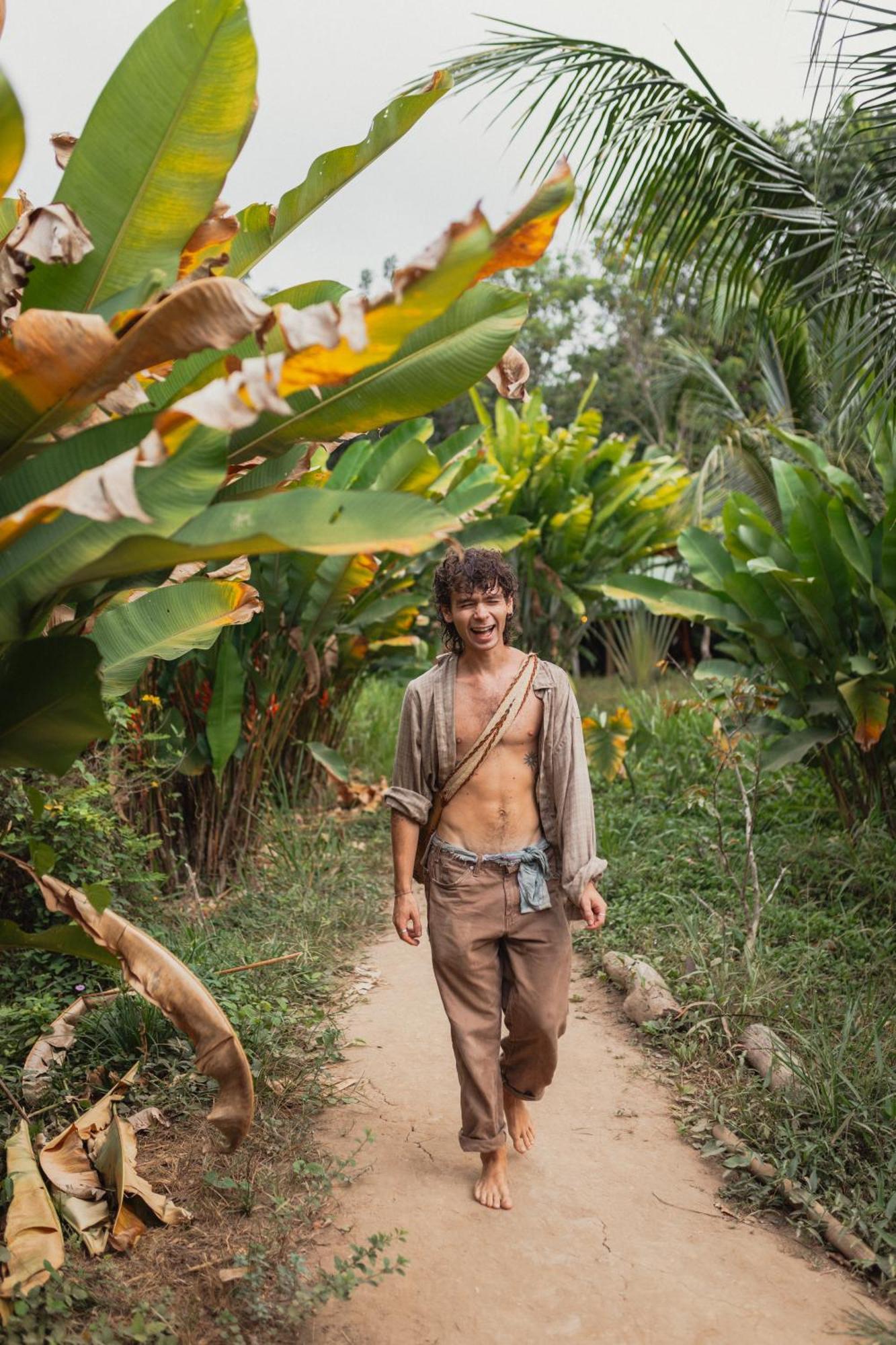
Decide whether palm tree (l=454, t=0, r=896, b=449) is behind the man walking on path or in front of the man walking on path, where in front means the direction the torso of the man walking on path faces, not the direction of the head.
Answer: behind

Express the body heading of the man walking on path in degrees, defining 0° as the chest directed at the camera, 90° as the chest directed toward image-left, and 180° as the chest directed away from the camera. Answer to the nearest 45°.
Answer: approximately 0°

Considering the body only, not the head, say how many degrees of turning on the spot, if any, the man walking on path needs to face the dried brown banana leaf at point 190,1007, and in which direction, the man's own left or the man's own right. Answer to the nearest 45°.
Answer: approximately 45° to the man's own right

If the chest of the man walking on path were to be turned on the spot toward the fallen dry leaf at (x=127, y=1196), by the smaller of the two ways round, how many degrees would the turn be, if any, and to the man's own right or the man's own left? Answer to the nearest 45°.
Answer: approximately 45° to the man's own right

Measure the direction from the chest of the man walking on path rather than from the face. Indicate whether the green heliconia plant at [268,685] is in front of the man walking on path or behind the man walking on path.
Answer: behind

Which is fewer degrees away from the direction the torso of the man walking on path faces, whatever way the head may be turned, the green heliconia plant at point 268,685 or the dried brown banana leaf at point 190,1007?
the dried brown banana leaf

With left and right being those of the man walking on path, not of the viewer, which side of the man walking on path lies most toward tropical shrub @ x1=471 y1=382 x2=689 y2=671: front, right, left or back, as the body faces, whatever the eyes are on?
back

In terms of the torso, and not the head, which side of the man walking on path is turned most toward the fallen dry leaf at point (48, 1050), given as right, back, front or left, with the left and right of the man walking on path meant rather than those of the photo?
right
